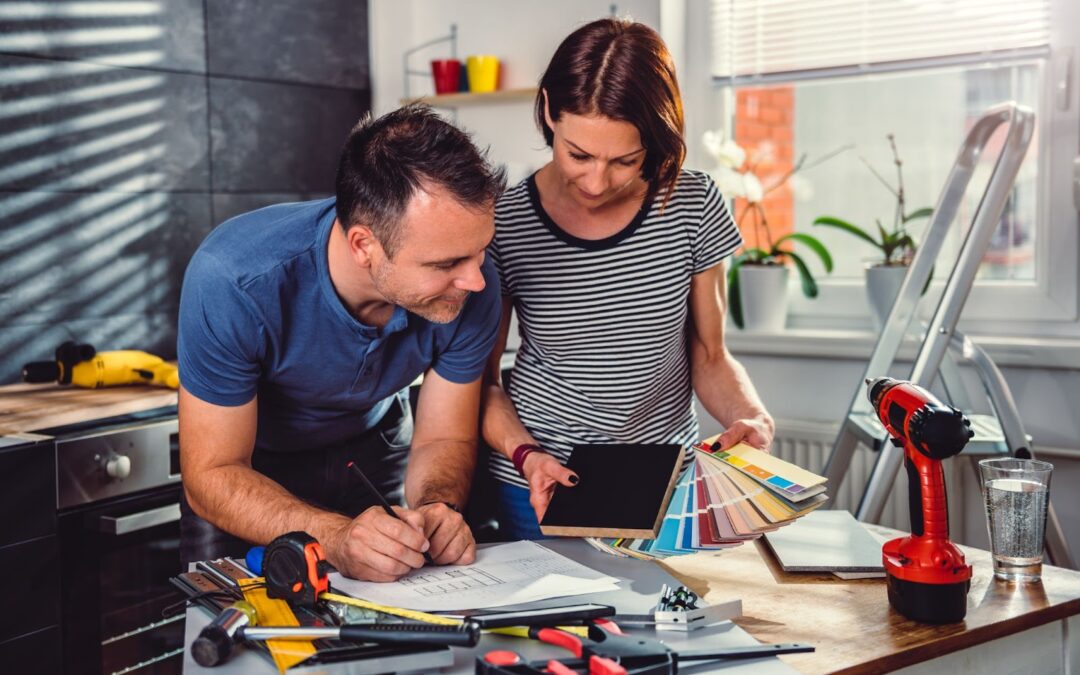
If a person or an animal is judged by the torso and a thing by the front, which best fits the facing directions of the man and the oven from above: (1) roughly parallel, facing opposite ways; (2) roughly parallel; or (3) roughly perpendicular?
roughly parallel

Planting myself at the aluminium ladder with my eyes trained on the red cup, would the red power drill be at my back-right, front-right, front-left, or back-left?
back-left

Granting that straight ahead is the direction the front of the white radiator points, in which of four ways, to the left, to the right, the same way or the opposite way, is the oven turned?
to the left

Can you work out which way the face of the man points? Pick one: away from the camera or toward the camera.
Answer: toward the camera

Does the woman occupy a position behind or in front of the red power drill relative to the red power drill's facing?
in front

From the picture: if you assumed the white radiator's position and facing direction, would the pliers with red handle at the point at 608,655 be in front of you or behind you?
in front

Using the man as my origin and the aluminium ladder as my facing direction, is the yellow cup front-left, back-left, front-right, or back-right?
front-left

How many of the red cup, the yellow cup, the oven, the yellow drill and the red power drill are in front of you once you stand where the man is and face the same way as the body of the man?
1

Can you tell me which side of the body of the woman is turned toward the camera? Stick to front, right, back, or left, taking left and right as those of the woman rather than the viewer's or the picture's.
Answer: front

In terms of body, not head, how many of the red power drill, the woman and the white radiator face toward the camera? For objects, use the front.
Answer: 2

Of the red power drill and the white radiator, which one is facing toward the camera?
the white radiator

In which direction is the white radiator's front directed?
toward the camera
